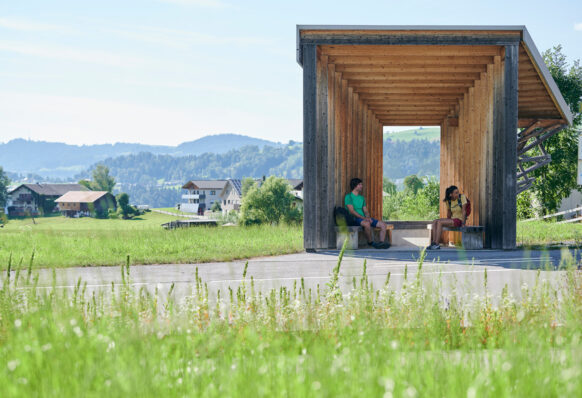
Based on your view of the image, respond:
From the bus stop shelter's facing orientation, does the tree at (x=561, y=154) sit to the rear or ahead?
to the rear

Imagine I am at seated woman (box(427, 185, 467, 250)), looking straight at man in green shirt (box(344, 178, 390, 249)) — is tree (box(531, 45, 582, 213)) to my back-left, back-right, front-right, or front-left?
back-right

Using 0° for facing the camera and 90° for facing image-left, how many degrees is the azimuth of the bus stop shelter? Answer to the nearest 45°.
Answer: approximately 0°
